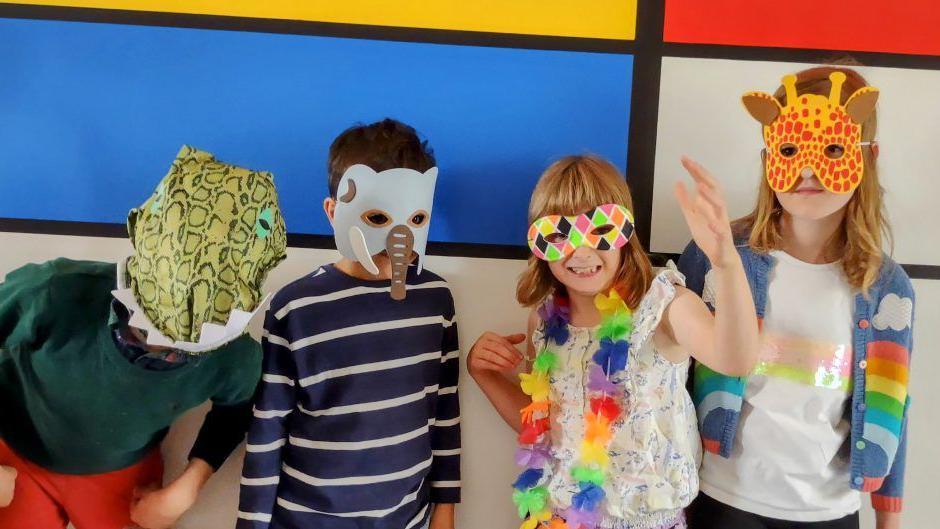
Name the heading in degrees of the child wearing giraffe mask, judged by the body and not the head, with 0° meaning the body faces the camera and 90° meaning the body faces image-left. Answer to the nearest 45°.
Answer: approximately 0°

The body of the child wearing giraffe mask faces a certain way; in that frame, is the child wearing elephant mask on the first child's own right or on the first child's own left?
on the first child's own right
